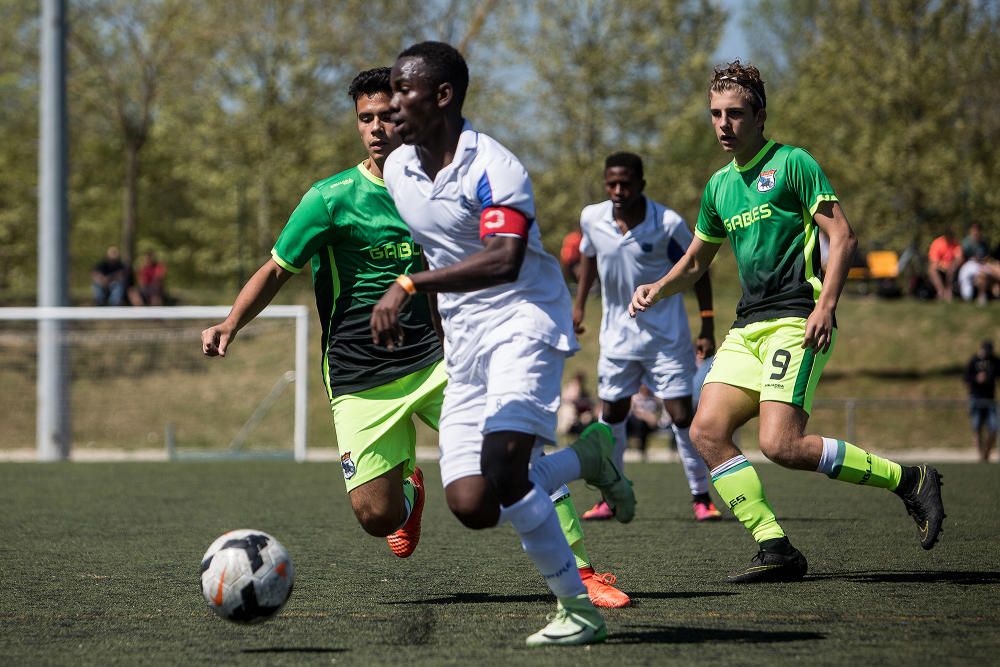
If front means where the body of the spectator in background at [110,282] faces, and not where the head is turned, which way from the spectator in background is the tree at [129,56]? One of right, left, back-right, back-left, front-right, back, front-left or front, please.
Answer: back

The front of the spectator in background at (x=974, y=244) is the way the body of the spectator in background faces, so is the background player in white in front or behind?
in front

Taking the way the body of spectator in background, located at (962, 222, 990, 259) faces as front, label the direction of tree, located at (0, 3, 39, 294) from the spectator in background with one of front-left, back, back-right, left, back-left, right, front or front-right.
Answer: right

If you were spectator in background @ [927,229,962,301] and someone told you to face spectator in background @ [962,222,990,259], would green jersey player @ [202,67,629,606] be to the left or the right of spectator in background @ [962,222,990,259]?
right

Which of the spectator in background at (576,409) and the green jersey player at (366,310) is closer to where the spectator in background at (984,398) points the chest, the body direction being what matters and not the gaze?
the green jersey player

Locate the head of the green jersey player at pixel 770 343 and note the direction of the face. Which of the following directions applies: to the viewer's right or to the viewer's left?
to the viewer's left

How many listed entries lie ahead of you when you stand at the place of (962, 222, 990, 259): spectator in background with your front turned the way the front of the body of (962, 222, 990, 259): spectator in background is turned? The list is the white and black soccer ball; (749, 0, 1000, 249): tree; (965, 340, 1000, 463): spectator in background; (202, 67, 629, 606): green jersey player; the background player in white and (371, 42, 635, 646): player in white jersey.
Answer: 5

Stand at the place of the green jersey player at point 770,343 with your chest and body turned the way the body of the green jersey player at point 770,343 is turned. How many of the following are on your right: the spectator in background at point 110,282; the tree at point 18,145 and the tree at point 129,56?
3

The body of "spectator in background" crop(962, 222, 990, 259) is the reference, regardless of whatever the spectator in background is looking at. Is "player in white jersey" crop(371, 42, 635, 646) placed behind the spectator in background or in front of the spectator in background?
in front

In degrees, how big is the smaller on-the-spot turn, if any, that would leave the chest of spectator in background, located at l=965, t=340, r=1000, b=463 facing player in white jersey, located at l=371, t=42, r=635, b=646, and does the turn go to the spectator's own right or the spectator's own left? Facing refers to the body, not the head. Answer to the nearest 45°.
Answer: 0° — they already face them

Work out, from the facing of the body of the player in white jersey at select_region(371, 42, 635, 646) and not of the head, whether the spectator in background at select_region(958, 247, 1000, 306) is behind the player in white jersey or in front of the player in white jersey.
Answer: behind

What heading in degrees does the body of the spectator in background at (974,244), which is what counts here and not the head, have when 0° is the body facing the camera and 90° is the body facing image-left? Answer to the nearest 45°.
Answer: approximately 0°

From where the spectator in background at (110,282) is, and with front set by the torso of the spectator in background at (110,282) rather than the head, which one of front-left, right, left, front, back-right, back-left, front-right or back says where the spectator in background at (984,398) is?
front-left
